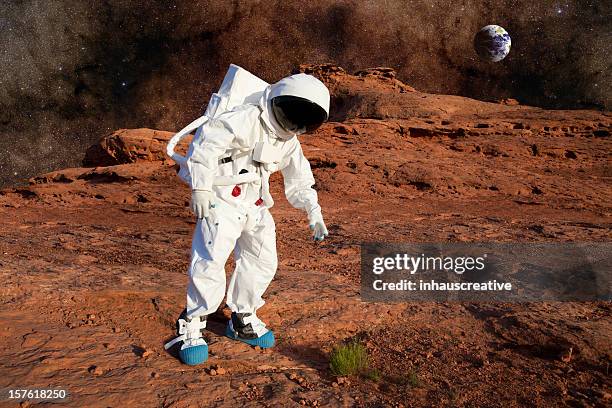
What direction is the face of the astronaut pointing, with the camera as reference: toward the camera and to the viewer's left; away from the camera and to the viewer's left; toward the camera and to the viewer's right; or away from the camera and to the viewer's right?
toward the camera and to the viewer's right

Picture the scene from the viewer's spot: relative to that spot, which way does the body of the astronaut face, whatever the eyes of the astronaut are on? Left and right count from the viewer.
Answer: facing the viewer and to the right of the viewer
